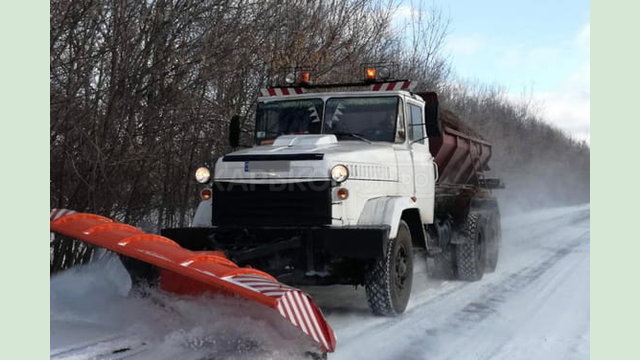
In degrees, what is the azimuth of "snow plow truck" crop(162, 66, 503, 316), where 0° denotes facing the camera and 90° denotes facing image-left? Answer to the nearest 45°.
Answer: approximately 45°
